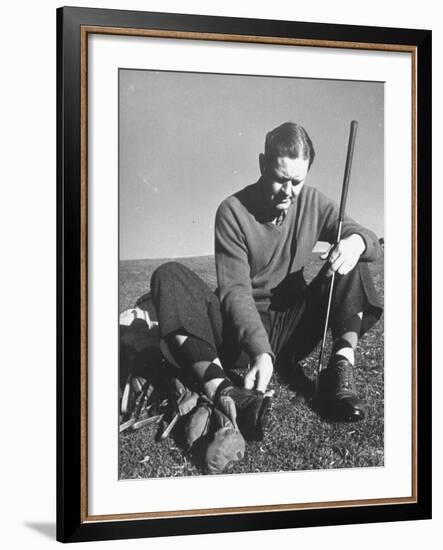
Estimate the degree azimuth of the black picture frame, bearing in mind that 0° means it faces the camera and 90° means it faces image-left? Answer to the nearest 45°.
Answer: approximately 315°
